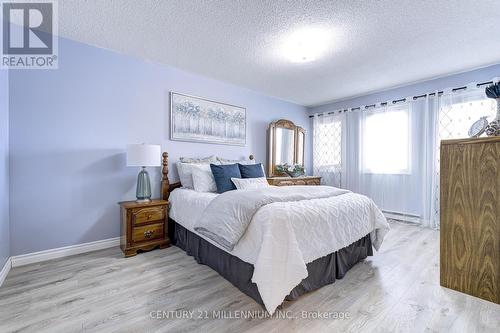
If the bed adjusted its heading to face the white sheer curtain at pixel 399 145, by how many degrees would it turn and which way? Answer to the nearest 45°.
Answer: approximately 90° to its left

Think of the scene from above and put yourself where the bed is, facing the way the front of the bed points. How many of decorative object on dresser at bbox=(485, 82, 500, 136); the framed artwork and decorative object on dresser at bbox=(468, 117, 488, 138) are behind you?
1

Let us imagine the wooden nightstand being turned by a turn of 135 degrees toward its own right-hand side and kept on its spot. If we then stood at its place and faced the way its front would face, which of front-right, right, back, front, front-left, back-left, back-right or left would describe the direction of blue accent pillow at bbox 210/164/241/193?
back

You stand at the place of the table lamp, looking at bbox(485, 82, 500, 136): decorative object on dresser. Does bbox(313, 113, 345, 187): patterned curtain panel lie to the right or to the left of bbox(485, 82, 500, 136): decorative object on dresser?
left

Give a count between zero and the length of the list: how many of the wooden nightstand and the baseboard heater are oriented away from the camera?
0

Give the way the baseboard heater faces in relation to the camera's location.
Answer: facing the viewer and to the left of the viewer

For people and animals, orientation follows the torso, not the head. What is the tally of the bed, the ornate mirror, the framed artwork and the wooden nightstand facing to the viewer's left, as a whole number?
0

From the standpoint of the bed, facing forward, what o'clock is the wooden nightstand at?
The wooden nightstand is roughly at 5 o'clock from the bed.

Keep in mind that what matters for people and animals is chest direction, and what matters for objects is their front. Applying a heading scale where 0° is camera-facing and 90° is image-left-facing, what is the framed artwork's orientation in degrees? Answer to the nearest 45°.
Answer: approximately 315°

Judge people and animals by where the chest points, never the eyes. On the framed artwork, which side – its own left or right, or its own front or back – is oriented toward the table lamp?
right

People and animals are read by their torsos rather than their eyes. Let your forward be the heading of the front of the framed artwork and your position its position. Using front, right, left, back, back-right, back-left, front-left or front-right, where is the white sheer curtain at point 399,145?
front-left

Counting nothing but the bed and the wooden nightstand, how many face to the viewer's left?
0

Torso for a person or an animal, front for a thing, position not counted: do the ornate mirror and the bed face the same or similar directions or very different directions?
same or similar directions

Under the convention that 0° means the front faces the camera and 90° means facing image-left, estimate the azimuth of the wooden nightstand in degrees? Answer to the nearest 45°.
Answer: approximately 315°

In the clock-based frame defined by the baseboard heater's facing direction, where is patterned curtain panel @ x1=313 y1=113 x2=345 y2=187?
The patterned curtain panel is roughly at 2 o'clock from the baseboard heater.

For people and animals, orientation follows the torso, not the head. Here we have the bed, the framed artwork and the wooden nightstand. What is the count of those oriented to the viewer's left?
0

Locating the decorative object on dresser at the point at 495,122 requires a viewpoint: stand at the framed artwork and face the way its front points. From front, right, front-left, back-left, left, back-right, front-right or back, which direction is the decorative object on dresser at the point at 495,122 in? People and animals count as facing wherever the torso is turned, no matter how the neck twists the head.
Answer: front

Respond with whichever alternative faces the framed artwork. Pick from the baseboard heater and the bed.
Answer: the baseboard heater

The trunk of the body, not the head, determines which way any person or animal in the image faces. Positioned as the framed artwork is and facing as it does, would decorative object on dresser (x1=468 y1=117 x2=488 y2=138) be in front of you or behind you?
in front
